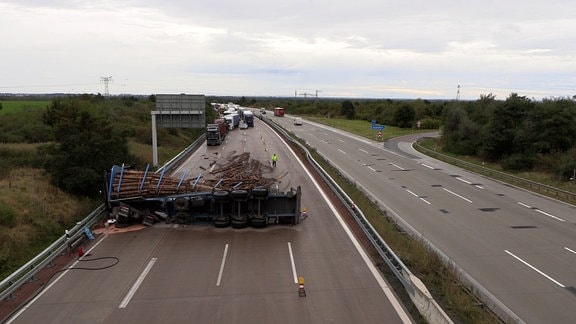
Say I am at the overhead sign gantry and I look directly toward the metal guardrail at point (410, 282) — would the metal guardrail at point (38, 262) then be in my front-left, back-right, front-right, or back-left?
front-right

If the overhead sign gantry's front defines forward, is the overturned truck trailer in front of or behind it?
behind

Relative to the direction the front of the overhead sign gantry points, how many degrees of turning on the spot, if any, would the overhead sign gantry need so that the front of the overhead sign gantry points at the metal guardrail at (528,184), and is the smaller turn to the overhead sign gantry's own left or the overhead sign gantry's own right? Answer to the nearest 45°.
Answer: approximately 135° to the overhead sign gantry's own right

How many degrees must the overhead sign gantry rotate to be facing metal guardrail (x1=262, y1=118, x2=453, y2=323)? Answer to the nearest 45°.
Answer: approximately 180°

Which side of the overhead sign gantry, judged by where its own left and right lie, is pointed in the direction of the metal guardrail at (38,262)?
back

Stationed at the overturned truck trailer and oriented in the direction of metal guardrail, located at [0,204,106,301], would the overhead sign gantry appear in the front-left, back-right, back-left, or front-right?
back-right

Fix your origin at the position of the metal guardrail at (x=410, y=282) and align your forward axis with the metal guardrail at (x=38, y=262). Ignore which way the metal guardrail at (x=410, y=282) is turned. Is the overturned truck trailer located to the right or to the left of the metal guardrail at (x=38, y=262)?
right

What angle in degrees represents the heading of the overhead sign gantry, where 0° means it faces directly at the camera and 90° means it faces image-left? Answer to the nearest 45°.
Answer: approximately 180°
